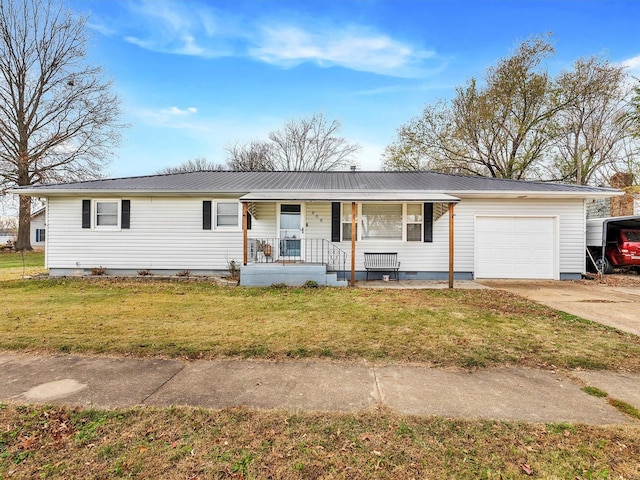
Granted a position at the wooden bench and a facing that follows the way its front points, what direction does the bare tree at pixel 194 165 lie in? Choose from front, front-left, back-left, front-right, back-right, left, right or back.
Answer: back-right

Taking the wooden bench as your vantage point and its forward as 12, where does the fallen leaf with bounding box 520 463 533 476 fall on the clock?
The fallen leaf is roughly at 12 o'clock from the wooden bench.

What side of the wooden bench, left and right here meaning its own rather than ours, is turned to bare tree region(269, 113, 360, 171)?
back

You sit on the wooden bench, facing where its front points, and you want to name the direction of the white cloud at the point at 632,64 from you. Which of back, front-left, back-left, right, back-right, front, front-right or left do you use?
back-left

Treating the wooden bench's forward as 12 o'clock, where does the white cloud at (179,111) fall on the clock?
The white cloud is roughly at 4 o'clock from the wooden bench.

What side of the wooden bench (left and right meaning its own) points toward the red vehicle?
left

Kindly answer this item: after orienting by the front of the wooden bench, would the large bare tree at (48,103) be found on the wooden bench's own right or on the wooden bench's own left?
on the wooden bench's own right

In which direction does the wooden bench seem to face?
toward the camera

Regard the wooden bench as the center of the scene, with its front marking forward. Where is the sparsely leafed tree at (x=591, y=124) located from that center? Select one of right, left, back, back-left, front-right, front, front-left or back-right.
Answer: back-left
